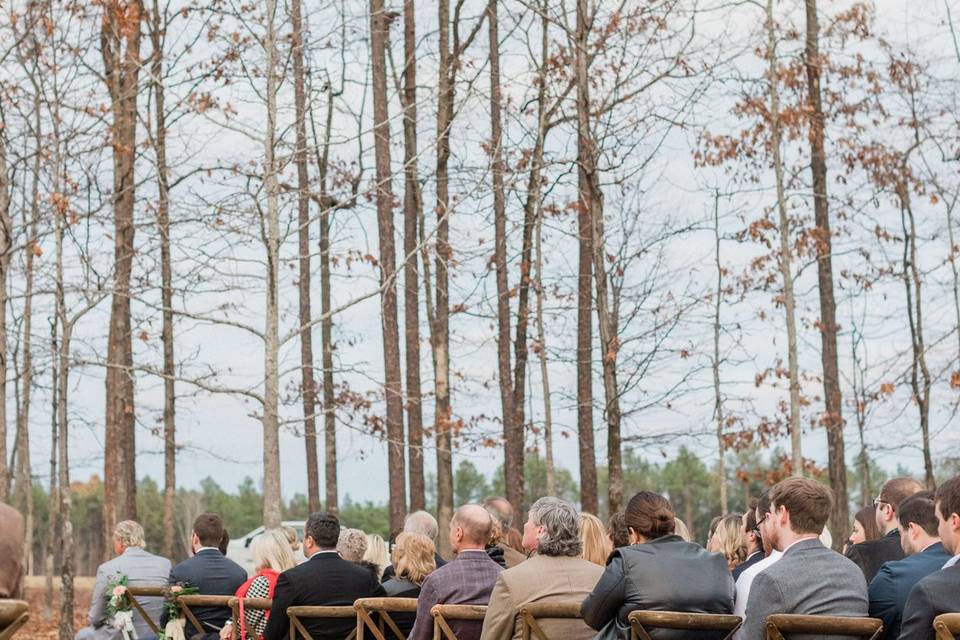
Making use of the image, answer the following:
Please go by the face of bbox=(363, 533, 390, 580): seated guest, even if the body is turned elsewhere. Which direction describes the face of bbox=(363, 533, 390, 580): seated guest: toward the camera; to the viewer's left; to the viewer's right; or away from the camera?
away from the camera

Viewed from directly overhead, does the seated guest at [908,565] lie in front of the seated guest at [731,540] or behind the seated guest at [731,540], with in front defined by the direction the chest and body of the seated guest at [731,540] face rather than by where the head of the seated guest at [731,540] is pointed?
behind

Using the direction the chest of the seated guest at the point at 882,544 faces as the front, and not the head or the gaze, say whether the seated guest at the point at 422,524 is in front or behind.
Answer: in front

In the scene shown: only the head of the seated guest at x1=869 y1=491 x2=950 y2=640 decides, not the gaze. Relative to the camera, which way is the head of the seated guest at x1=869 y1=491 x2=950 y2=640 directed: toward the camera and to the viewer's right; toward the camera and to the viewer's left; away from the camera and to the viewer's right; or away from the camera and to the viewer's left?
away from the camera and to the viewer's left

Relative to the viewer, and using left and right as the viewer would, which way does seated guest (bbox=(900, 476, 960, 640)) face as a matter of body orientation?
facing away from the viewer and to the left of the viewer

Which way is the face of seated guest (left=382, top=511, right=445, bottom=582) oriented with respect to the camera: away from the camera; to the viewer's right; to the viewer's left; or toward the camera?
away from the camera

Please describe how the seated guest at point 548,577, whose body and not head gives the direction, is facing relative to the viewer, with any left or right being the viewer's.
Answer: facing away from the viewer and to the left of the viewer

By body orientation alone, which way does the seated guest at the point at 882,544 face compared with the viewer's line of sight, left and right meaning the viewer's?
facing away from the viewer and to the left of the viewer

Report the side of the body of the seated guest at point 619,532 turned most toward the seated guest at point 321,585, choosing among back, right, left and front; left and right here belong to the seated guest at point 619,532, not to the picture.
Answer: left

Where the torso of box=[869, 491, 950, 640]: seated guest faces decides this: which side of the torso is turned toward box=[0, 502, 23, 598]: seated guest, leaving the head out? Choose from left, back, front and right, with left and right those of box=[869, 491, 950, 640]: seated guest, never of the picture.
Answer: left

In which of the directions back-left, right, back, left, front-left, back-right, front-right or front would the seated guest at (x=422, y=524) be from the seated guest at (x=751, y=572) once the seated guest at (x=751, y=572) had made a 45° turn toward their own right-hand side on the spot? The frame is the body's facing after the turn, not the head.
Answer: front-left
